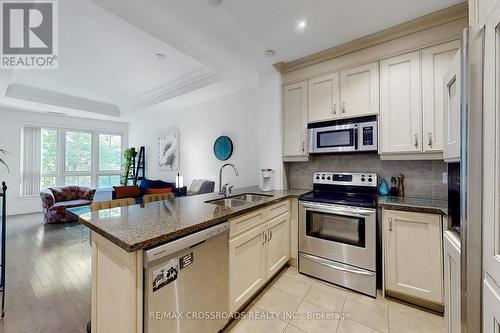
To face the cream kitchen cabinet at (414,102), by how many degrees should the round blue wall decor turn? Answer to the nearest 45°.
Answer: approximately 90° to its left

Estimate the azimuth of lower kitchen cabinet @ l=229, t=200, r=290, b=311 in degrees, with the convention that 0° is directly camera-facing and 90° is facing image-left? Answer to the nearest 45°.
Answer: approximately 315°

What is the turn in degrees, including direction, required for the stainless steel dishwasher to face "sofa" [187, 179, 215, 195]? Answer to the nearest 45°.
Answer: approximately 135° to its left

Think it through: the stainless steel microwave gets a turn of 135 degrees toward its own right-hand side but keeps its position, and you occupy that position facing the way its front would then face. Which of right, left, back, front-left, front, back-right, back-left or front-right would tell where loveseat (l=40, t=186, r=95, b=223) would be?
front-left

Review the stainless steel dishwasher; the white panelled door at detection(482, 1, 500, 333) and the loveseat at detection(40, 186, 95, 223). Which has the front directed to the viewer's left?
the white panelled door

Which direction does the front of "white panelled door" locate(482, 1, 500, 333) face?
to the viewer's left

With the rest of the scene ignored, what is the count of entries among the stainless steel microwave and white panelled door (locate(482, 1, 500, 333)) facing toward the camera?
1

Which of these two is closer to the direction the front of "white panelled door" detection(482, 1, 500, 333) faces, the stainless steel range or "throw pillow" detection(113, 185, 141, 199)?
the throw pillow

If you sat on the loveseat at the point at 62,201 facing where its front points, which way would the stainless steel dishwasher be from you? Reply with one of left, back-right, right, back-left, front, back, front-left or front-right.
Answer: front-right
